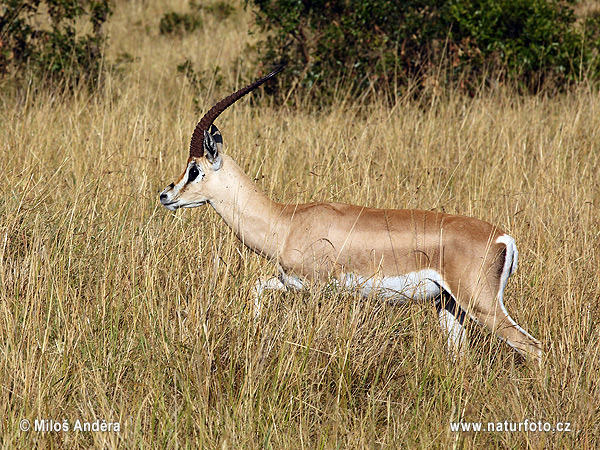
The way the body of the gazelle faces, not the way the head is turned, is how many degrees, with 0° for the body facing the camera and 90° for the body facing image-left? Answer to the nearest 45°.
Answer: approximately 90°
